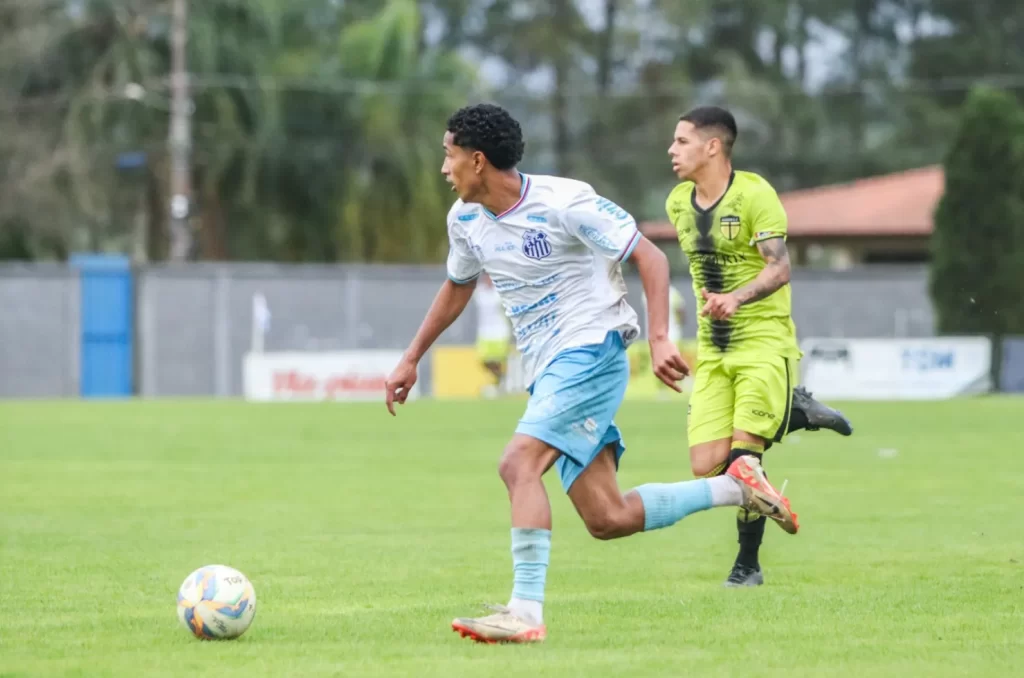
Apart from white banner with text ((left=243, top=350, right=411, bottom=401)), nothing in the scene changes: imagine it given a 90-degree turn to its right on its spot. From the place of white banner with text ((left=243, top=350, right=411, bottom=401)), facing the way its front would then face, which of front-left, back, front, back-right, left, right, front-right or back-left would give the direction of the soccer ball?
left

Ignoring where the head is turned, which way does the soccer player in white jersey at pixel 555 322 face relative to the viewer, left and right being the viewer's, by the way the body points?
facing the viewer and to the left of the viewer

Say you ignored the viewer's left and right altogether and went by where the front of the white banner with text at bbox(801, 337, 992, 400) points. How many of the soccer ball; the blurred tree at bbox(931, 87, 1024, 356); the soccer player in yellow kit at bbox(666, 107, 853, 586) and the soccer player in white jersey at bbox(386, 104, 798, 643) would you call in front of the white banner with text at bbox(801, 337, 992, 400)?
3

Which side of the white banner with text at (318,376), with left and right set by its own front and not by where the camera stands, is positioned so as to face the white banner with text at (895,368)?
left

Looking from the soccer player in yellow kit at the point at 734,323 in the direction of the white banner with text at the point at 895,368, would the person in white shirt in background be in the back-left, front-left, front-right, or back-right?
front-left

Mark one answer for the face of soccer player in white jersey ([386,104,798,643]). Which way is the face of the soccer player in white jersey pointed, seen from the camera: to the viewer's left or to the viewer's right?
to the viewer's left

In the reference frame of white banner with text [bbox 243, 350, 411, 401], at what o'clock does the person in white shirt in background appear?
The person in white shirt in background is roughly at 9 o'clock from the white banner with text.

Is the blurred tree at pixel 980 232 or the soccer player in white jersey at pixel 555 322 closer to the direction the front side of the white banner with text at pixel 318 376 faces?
the soccer player in white jersey

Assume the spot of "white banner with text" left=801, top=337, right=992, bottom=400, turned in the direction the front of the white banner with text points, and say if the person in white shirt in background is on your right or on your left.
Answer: on your right

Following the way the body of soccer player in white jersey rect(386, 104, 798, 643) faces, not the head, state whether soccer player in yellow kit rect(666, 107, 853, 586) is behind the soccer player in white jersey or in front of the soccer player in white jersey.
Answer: behind

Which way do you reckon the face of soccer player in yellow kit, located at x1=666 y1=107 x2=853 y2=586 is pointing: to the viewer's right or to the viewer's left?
to the viewer's left

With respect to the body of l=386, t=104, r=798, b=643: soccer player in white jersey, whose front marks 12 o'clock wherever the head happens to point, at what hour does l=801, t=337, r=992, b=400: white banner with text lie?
The white banner with text is roughly at 5 o'clock from the soccer player in white jersey.

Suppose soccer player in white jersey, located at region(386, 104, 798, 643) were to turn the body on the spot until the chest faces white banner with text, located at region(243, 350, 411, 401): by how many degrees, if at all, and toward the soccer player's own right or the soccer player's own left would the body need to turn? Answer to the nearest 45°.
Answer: approximately 135° to the soccer player's own right

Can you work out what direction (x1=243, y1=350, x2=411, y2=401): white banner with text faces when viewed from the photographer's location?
facing the viewer

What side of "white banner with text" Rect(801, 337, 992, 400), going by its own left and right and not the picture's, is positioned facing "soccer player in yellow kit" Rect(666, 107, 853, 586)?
front
